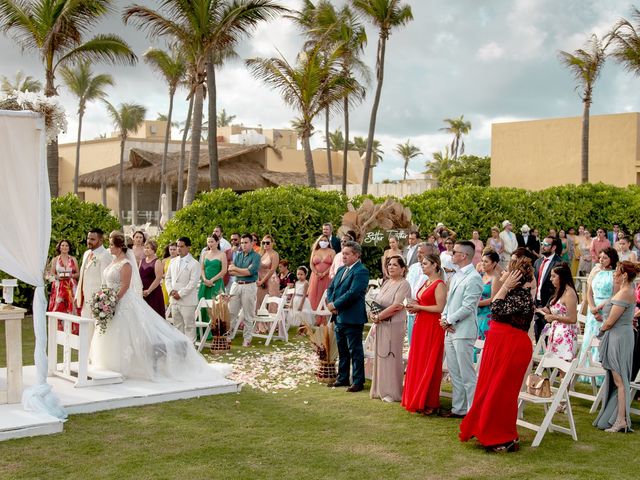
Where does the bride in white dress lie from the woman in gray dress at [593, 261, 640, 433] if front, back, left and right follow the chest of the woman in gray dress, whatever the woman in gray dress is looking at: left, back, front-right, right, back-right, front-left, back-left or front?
front

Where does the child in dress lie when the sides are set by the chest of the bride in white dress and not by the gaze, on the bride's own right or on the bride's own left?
on the bride's own right

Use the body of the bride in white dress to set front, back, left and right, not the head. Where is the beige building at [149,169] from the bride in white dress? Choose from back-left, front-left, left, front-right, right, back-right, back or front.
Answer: right

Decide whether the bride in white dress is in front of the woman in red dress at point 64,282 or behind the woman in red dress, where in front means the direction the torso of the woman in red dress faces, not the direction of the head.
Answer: in front

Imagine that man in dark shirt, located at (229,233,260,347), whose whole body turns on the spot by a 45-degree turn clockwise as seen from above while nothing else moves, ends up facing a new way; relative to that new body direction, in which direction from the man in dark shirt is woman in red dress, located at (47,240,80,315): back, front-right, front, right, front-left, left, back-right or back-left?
front

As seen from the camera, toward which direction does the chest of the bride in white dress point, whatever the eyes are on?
to the viewer's left

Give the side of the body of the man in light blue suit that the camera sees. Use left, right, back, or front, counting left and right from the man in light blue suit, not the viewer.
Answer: left

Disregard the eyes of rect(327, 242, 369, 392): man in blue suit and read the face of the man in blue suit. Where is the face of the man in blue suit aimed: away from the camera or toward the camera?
toward the camera

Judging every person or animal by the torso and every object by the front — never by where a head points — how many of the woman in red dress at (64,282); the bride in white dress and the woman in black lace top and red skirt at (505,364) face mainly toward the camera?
1

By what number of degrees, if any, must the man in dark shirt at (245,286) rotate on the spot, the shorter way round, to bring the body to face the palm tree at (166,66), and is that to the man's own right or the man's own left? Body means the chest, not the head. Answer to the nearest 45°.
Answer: approximately 135° to the man's own right

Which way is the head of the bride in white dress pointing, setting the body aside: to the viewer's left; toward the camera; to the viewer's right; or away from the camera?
to the viewer's left

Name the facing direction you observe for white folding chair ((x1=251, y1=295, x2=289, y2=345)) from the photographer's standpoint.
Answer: facing the viewer and to the left of the viewer

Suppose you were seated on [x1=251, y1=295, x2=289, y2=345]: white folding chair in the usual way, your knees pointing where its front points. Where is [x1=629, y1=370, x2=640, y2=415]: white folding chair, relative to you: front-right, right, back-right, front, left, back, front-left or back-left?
left

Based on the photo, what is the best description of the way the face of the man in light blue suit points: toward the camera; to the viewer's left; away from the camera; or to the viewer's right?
to the viewer's left

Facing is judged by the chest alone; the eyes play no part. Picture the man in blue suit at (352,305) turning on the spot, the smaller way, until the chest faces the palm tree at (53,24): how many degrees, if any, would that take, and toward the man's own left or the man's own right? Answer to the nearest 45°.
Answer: approximately 90° to the man's own right

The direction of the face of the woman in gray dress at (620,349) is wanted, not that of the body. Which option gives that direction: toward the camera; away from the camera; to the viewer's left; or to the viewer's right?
to the viewer's left

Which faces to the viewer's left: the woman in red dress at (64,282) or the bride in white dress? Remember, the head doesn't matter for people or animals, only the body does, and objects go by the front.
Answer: the bride in white dress
